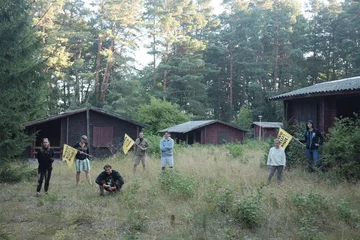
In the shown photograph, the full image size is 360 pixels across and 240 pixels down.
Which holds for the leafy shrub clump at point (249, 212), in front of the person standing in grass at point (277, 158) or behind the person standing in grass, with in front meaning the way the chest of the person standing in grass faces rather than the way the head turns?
in front

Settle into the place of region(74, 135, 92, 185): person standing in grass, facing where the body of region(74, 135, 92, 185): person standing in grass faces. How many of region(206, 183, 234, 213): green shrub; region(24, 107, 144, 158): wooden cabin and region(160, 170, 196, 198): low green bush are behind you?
1

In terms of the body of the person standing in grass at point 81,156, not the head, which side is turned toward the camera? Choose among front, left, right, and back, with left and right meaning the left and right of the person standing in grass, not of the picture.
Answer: front

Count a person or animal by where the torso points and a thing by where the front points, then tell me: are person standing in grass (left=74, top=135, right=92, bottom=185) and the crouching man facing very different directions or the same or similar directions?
same or similar directions

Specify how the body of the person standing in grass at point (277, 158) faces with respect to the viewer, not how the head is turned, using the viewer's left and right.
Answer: facing the viewer

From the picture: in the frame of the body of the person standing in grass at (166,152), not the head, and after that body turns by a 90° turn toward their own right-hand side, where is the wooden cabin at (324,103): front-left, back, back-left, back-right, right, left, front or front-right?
back

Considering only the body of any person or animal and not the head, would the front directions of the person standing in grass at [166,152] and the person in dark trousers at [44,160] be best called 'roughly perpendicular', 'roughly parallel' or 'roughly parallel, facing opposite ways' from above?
roughly parallel

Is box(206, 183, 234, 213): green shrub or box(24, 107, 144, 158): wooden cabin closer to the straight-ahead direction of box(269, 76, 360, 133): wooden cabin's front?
the green shrub

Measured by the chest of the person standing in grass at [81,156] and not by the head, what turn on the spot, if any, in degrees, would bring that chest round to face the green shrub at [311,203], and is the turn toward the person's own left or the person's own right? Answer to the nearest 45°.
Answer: approximately 45° to the person's own left

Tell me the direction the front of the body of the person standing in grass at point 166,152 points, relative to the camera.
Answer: toward the camera

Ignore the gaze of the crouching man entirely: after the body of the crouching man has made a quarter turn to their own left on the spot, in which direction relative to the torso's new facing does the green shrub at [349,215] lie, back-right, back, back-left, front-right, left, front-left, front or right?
front-right

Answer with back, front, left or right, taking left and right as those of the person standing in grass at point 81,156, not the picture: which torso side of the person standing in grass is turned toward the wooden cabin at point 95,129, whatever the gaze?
back

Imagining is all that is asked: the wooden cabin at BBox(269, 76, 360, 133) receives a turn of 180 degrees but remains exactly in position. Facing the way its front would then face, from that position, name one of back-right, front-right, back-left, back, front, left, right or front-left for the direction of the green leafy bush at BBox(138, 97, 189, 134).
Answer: left

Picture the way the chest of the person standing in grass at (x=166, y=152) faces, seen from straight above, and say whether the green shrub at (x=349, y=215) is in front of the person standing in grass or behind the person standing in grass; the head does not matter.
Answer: in front

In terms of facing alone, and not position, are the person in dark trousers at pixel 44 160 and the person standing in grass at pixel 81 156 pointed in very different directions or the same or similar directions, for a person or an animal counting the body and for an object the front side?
same or similar directions

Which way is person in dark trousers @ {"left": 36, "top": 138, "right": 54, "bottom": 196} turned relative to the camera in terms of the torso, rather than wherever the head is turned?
toward the camera
